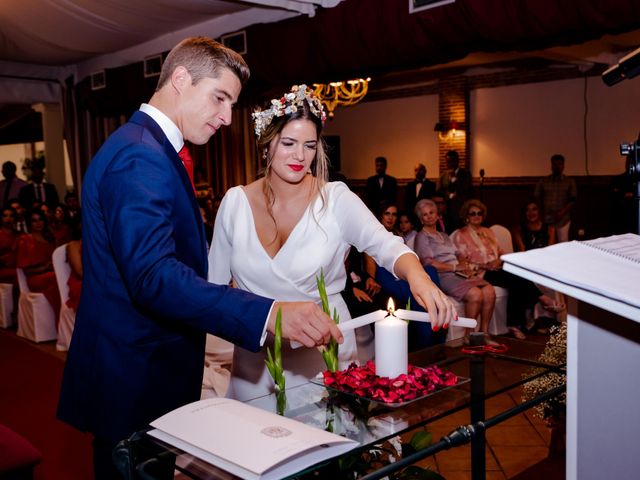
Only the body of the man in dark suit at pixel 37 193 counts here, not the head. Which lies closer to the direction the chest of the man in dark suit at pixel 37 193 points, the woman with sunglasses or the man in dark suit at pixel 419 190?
the woman with sunglasses

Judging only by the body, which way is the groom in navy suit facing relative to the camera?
to the viewer's right

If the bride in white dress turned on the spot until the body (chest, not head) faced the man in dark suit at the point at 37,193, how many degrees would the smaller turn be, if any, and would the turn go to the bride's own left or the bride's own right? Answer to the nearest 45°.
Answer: approximately 135° to the bride's own right

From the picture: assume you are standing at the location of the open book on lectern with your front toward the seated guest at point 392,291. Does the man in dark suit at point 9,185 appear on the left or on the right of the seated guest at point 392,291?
left

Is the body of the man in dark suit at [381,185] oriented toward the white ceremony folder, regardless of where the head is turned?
yes

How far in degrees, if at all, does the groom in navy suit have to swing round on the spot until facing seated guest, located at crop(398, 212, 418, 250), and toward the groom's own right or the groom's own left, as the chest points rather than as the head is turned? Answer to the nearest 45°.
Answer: approximately 45° to the groom's own left

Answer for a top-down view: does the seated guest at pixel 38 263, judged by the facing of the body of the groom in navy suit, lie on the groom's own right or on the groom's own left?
on the groom's own left

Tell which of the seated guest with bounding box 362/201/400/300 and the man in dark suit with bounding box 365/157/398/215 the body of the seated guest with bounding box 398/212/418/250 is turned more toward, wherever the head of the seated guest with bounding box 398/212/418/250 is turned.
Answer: the seated guest
